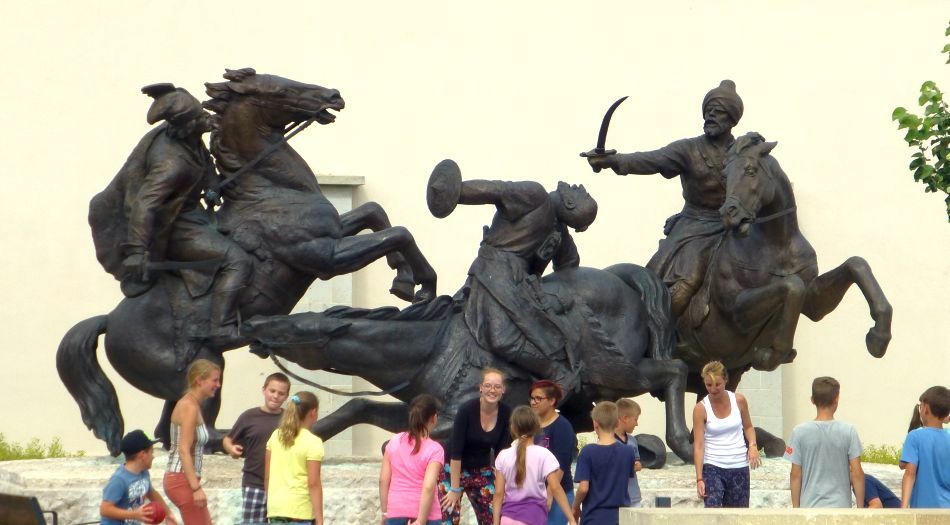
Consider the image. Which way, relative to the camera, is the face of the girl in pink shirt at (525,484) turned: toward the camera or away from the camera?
away from the camera

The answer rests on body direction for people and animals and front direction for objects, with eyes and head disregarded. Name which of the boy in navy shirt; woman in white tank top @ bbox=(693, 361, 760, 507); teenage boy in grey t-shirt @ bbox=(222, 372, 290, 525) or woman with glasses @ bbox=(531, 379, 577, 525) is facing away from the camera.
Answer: the boy in navy shirt

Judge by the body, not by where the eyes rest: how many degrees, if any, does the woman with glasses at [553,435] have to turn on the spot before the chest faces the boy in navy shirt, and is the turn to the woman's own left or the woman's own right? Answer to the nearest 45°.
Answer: approximately 90° to the woman's own left

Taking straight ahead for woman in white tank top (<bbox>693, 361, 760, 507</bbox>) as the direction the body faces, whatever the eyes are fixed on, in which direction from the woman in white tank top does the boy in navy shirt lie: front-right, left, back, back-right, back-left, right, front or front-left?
front-right

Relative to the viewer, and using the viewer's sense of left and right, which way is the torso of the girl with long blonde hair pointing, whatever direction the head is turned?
facing away from the viewer and to the right of the viewer

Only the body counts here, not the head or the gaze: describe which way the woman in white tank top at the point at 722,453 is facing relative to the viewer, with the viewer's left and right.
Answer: facing the viewer

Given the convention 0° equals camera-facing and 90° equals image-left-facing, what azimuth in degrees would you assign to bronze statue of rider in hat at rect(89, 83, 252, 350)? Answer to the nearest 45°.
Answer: approximately 270°

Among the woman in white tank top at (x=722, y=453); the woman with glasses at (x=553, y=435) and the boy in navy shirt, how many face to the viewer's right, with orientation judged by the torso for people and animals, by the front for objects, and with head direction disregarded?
0

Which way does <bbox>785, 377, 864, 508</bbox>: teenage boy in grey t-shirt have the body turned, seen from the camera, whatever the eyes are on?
away from the camera

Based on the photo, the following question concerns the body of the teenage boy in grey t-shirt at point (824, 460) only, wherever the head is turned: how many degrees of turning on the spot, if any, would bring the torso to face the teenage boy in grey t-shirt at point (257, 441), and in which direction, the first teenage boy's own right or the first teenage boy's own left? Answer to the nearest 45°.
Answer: approximately 90° to the first teenage boy's own left

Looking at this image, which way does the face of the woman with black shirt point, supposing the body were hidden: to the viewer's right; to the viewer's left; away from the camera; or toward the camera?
toward the camera

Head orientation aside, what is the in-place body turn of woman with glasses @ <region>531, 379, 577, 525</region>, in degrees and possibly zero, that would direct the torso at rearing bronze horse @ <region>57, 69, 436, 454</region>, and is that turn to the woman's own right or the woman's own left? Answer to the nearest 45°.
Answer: approximately 90° to the woman's own right

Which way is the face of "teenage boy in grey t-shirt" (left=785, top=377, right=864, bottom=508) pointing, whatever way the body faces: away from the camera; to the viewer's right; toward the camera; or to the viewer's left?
away from the camera
